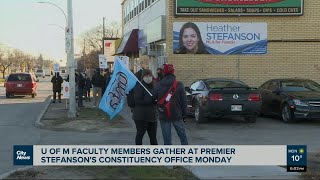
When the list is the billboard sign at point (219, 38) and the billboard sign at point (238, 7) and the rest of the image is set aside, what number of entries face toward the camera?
2

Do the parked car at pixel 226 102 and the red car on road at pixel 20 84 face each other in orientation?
no

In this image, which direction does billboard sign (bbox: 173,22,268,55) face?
toward the camera

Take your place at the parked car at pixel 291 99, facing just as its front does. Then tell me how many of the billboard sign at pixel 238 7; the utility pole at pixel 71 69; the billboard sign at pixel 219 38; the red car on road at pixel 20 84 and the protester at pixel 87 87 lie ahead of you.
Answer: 0

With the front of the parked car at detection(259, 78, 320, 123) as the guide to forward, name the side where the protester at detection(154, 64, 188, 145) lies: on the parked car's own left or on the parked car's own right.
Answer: on the parked car's own right

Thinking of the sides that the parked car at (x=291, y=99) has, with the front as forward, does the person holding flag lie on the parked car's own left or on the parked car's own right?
on the parked car's own right

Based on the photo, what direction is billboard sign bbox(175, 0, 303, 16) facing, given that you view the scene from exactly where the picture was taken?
facing the viewer

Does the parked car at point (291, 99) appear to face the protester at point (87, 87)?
no

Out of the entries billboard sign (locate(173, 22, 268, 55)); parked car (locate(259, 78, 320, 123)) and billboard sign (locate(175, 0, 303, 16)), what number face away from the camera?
0
